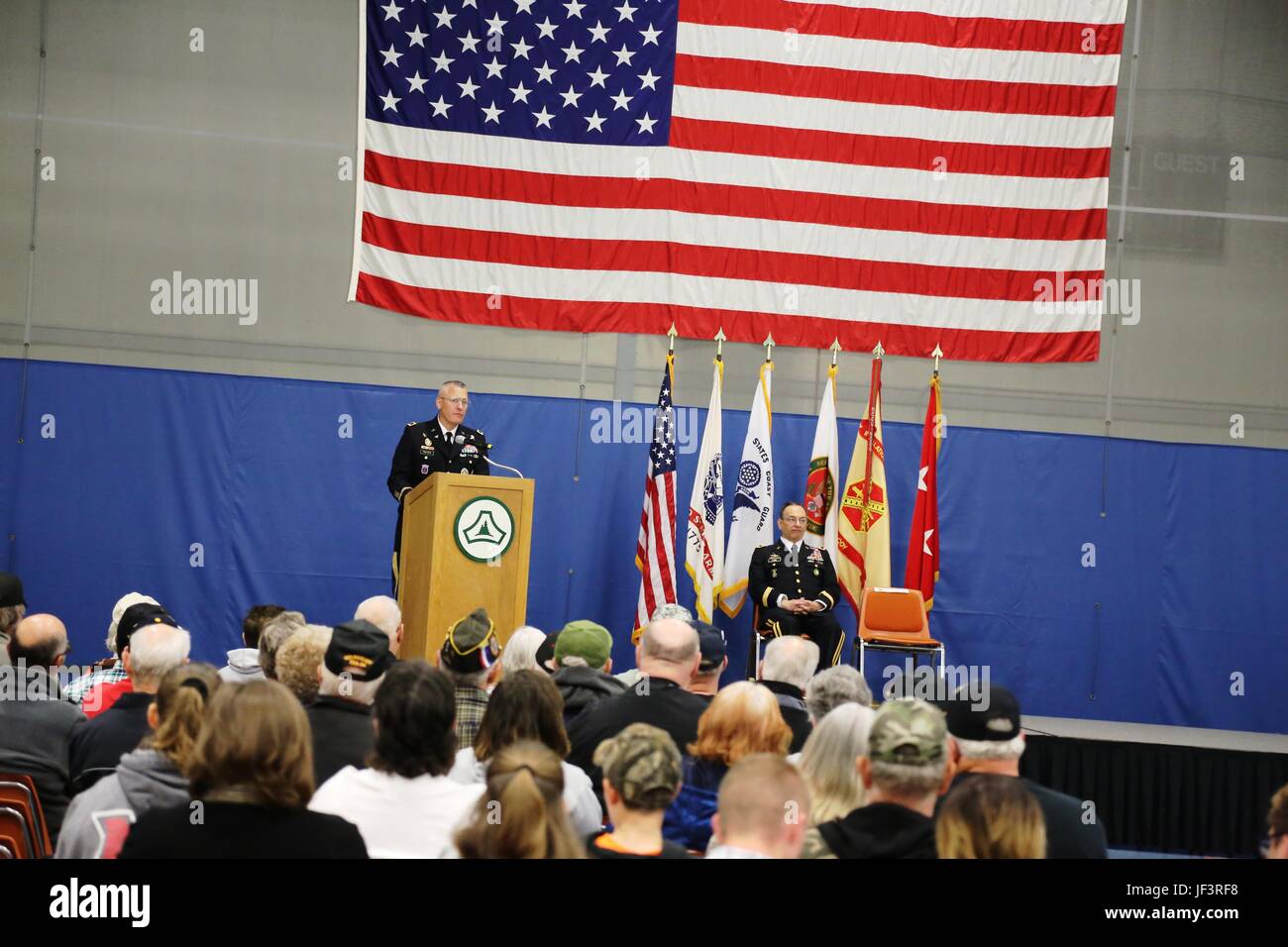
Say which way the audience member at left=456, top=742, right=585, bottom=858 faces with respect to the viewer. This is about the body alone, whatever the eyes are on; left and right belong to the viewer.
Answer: facing away from the viewer

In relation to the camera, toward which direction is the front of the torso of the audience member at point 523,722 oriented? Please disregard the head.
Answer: away from the camera

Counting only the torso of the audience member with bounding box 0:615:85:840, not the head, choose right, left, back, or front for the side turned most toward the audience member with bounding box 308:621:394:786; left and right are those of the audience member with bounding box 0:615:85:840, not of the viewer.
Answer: right

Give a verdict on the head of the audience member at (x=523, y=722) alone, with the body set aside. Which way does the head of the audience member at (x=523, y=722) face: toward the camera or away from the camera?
away from the camera

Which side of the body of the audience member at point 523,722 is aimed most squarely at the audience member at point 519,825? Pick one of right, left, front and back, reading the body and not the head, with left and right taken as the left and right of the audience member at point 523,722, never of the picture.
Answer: back

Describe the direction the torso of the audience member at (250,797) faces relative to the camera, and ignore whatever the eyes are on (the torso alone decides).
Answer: away from the camera

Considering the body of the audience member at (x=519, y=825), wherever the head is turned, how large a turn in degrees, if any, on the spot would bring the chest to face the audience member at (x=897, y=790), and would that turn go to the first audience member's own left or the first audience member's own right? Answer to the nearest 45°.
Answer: approximately 45° to the first audience member's own right

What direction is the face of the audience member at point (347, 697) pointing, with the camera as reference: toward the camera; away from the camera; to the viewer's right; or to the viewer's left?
away from the camera

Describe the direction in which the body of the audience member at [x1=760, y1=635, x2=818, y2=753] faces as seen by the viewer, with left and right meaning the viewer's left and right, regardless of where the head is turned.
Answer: facing away from the viewer

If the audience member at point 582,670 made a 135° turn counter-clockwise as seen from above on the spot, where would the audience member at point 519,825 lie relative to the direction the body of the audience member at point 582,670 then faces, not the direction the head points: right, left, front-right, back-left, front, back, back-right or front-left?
front-left

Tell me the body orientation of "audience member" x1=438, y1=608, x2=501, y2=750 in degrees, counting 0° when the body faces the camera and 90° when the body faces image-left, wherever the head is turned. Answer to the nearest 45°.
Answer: approximately 180°
